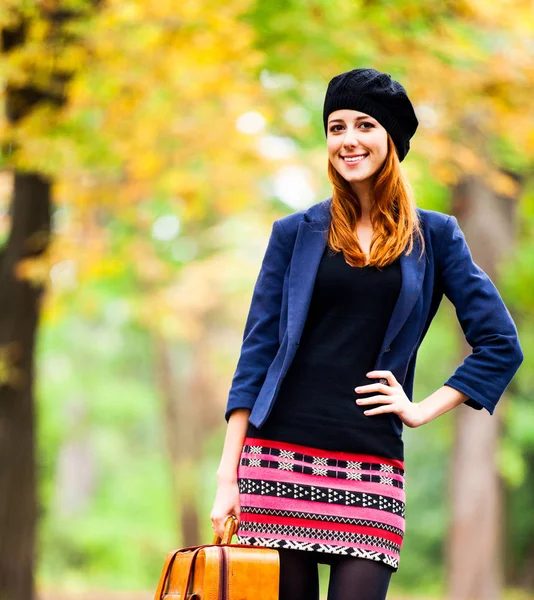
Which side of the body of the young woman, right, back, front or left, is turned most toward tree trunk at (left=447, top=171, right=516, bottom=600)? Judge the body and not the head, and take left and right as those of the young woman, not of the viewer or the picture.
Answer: back

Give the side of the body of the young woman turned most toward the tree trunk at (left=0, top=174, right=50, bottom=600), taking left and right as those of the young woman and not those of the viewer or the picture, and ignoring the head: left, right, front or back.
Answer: back

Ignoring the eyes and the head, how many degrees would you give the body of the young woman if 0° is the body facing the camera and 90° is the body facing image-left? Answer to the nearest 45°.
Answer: approximately 0°
